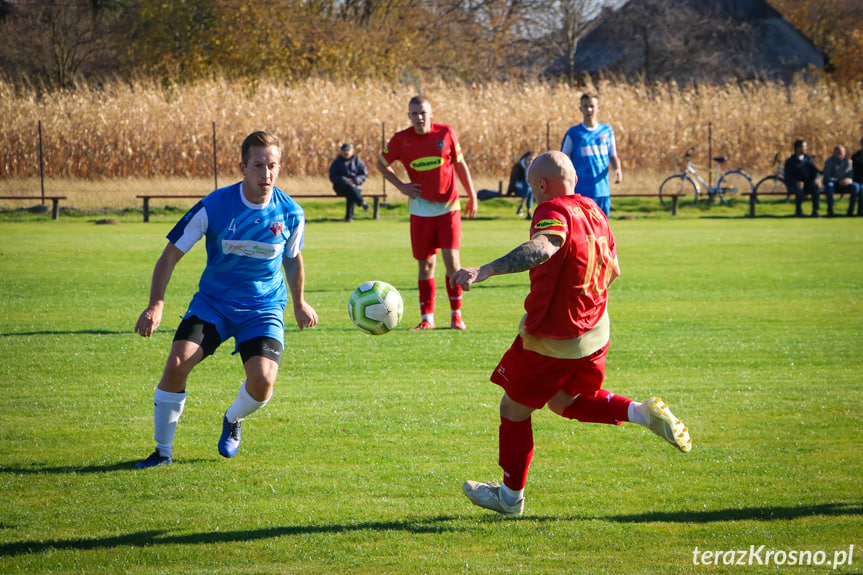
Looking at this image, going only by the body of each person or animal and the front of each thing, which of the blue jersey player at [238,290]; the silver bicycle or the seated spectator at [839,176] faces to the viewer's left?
the silver bicycle

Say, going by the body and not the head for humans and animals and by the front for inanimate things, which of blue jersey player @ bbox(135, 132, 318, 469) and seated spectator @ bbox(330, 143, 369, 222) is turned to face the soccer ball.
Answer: the seated spectator

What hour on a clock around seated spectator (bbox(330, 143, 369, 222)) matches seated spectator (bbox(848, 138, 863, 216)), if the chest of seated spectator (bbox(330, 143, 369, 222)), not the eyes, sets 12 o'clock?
seated spectator (bbox(848, 138, 863, 216)) is roughly at 9 o'clock from seated spectator (bbox(330, 143, 369, 222)).

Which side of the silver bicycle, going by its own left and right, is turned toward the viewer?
left

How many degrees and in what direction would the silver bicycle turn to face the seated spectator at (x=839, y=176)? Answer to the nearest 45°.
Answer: approximately 135° to its left

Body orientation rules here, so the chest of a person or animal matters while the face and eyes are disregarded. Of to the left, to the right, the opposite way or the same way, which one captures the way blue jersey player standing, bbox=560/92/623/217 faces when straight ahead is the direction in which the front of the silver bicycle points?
to the left

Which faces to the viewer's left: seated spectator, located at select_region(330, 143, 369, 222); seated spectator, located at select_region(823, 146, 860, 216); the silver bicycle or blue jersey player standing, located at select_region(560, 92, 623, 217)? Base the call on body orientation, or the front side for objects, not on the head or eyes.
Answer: the silver bicycle

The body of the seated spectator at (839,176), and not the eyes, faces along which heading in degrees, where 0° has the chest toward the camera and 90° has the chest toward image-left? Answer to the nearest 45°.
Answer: approximately 0°

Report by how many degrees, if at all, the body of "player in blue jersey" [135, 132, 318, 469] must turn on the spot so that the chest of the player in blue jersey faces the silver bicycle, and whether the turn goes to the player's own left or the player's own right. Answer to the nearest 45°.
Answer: approximately 135° to the player's own left

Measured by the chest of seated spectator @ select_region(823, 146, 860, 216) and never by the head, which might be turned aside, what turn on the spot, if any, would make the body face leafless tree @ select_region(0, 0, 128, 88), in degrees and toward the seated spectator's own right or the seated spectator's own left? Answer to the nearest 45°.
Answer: approximately 90° to the seated spectator's own right
